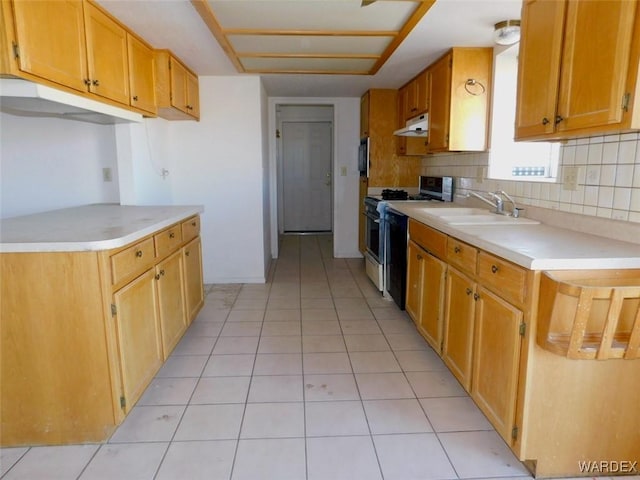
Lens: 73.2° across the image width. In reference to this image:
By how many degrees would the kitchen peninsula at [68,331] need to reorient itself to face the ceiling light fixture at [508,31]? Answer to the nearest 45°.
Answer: approximately 45° to its left

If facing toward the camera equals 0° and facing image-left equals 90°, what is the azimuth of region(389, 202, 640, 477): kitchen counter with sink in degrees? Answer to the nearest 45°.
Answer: approximately 45°

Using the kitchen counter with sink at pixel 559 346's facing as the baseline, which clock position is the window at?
The window is roughly at 4 o'clock from the kitchen counter with sink.

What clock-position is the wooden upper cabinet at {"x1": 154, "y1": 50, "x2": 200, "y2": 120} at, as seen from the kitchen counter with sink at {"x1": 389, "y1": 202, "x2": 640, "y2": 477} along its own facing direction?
The wooden upper cabinet is roughly at 2 o'clock from the kitchen counter with sink.

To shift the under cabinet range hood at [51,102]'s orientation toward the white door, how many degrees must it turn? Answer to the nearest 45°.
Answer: approximately 90° to its left

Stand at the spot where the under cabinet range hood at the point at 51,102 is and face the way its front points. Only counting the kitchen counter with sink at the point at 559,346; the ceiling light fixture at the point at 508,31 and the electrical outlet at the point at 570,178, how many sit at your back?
0

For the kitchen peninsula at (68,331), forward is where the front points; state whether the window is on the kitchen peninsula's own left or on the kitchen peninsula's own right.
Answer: on the kitchen peninsula's own left

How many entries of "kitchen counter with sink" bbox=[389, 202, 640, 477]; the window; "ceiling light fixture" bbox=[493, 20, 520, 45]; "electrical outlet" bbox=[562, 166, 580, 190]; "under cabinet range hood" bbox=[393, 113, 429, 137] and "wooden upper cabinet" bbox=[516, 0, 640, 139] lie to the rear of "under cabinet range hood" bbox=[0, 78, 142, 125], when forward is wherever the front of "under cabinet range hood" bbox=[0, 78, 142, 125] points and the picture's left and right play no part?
0

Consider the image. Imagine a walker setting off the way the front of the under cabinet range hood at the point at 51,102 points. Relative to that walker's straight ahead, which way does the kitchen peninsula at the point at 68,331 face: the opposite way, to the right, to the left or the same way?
the same way

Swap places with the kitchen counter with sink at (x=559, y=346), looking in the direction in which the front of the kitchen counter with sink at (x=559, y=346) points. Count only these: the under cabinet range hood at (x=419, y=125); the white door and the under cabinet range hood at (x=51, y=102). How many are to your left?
0

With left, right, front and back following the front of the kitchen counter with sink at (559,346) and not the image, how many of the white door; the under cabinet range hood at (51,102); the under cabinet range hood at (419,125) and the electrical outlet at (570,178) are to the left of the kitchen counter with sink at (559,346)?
0

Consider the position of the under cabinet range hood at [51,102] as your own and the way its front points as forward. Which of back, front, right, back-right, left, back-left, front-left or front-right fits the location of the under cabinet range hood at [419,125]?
front-left

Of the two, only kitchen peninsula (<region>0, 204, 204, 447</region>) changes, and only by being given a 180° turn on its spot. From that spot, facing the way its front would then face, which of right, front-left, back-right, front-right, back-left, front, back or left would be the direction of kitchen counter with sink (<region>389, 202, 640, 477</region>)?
back

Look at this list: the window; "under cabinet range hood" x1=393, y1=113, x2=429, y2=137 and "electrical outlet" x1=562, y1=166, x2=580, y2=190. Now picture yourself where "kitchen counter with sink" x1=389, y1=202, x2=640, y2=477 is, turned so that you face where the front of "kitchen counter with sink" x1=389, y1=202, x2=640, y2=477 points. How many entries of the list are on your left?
0

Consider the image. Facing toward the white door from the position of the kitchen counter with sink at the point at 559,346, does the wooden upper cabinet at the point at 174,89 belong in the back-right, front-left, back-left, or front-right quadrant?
front-left

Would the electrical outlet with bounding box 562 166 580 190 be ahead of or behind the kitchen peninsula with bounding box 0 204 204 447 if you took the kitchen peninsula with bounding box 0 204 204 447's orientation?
ahead

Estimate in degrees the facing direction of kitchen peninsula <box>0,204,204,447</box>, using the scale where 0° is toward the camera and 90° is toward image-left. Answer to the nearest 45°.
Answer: approximately 315°

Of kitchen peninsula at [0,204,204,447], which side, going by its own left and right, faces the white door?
left

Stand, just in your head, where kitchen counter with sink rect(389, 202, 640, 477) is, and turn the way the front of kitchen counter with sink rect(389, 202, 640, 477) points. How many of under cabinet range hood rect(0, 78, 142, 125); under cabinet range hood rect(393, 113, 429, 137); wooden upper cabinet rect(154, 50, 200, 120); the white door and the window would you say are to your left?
0
